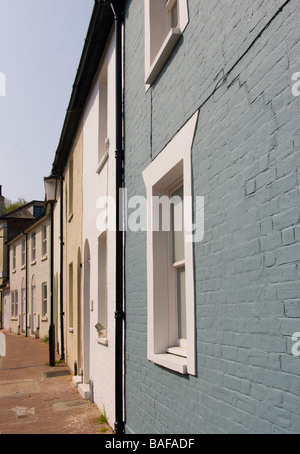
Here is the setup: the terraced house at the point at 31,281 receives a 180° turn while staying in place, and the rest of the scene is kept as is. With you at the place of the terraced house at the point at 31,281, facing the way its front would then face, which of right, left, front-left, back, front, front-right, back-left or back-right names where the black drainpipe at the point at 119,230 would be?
back-right

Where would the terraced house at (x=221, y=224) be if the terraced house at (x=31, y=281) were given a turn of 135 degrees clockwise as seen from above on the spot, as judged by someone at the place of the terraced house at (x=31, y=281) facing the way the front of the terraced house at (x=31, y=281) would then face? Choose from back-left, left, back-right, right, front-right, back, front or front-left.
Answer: back

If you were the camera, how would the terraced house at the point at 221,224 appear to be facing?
facing the viewer and to the left of the viewer
